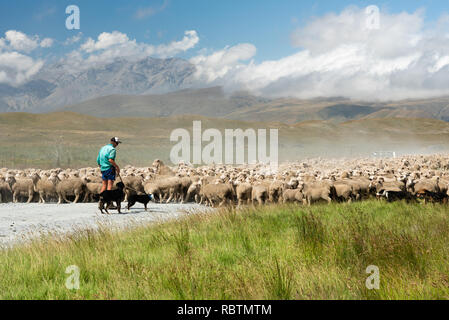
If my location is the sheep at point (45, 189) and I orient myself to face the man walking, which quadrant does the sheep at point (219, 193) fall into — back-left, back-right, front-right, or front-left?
front-left

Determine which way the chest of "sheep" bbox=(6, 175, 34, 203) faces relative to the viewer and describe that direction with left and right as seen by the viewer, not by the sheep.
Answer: facing to the left of the viewer

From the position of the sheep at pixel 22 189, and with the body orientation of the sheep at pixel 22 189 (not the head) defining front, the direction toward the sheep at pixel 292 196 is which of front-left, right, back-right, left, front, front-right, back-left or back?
back-left

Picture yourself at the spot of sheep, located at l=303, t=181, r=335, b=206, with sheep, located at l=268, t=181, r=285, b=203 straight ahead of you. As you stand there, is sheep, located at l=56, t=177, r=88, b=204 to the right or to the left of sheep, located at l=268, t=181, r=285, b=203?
left
